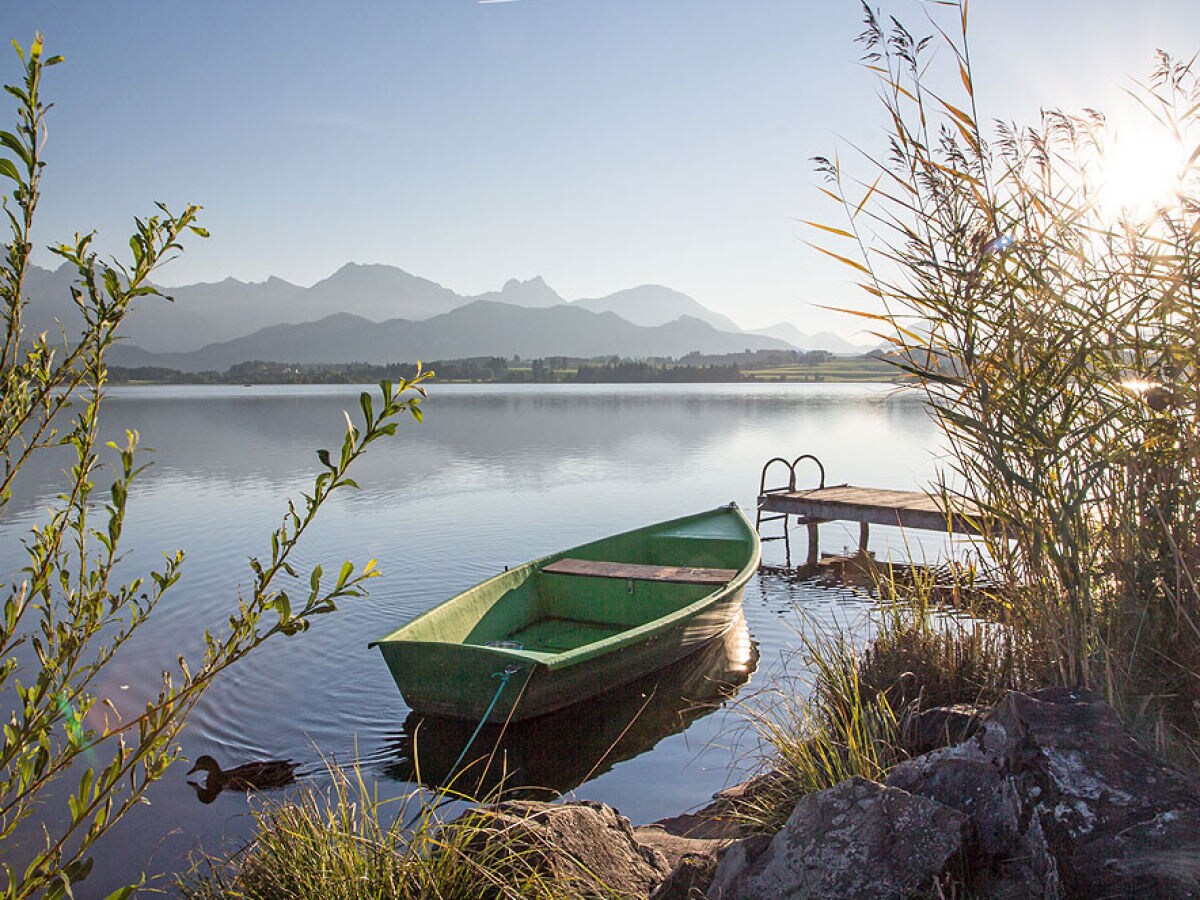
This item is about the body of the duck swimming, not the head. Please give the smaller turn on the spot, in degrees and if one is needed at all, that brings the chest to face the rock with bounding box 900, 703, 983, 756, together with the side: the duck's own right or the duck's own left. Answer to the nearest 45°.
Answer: approximately 135° to the duck's own left

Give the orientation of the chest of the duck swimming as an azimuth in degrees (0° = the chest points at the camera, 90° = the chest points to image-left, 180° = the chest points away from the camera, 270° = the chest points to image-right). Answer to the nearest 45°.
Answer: approximately 90°

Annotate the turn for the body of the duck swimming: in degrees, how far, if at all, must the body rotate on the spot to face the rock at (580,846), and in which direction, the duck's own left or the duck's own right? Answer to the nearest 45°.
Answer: approximately 90° to the duck's own left

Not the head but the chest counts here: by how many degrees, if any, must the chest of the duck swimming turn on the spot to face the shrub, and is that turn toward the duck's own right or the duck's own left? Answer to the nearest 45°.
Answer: approximately 90° to the duck's own left
